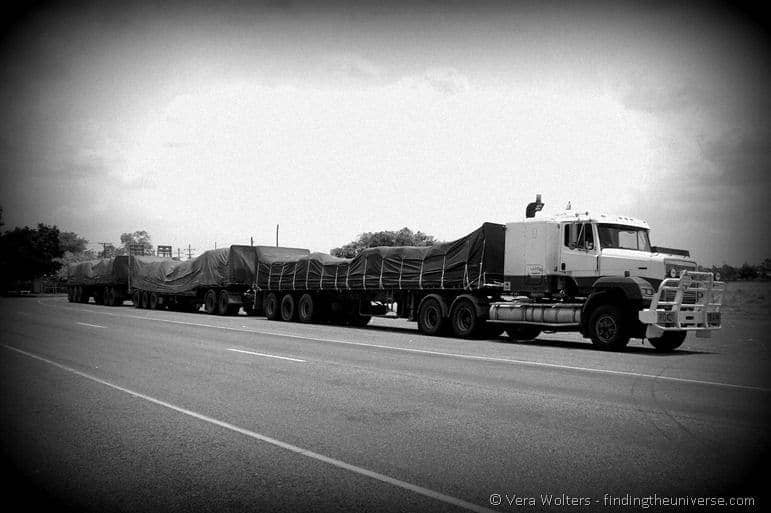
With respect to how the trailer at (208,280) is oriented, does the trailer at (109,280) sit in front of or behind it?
behind

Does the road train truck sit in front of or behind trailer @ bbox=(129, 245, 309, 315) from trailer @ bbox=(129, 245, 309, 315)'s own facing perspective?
in front

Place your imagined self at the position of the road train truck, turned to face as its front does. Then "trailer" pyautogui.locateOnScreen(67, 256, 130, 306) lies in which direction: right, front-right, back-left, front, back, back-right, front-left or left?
back

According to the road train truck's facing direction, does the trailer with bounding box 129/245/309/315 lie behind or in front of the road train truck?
behind

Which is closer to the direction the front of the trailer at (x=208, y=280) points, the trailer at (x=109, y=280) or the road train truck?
the road train truck

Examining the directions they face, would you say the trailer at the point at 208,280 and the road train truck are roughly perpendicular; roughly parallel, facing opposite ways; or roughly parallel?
roughly parallel

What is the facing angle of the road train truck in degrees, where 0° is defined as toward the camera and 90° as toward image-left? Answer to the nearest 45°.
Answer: approximately 315°
